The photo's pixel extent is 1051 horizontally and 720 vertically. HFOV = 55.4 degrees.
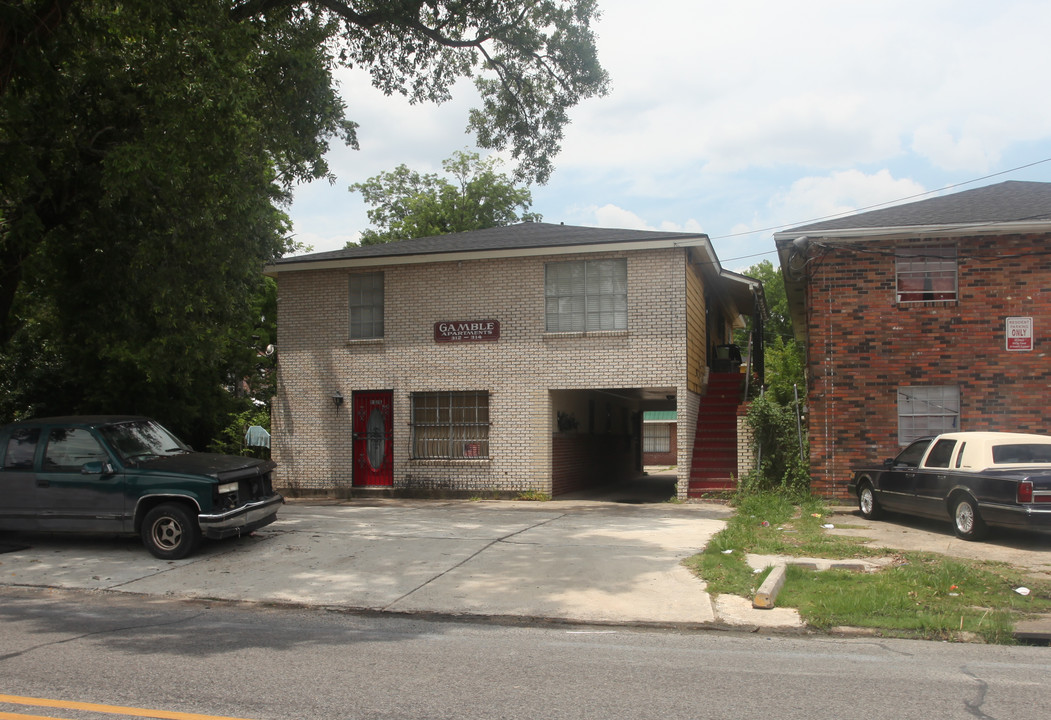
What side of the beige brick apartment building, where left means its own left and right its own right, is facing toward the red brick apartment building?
left

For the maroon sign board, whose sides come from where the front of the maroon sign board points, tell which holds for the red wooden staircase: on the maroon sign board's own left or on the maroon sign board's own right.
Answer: on the maroon sign board's own left

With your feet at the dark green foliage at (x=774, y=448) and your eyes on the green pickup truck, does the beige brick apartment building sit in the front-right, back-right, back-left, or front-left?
front-right

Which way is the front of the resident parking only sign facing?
toward the camera

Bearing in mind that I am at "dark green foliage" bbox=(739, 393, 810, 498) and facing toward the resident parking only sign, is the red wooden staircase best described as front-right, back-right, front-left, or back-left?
back-left

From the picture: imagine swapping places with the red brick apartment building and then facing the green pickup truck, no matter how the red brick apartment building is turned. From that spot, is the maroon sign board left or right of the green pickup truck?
right

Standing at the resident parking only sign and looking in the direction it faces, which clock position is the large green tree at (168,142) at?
The large green tree is roughly at 2 o'clock from the resident parking only sign.

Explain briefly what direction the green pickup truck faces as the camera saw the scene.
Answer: facing the viewer and to the right of the viewer

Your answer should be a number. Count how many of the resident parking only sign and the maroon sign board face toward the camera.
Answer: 2

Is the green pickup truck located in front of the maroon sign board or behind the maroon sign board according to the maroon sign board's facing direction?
in front

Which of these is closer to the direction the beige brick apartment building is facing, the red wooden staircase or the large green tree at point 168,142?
the large green tree

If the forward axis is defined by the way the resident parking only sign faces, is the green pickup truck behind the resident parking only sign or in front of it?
in front

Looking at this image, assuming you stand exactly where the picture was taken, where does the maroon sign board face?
facing the viewer

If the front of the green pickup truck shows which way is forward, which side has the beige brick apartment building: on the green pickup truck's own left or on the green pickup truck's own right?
on the green pickup truck's own left

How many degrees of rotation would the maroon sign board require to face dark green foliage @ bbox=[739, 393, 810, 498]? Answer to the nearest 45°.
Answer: approximately 90° to its left
